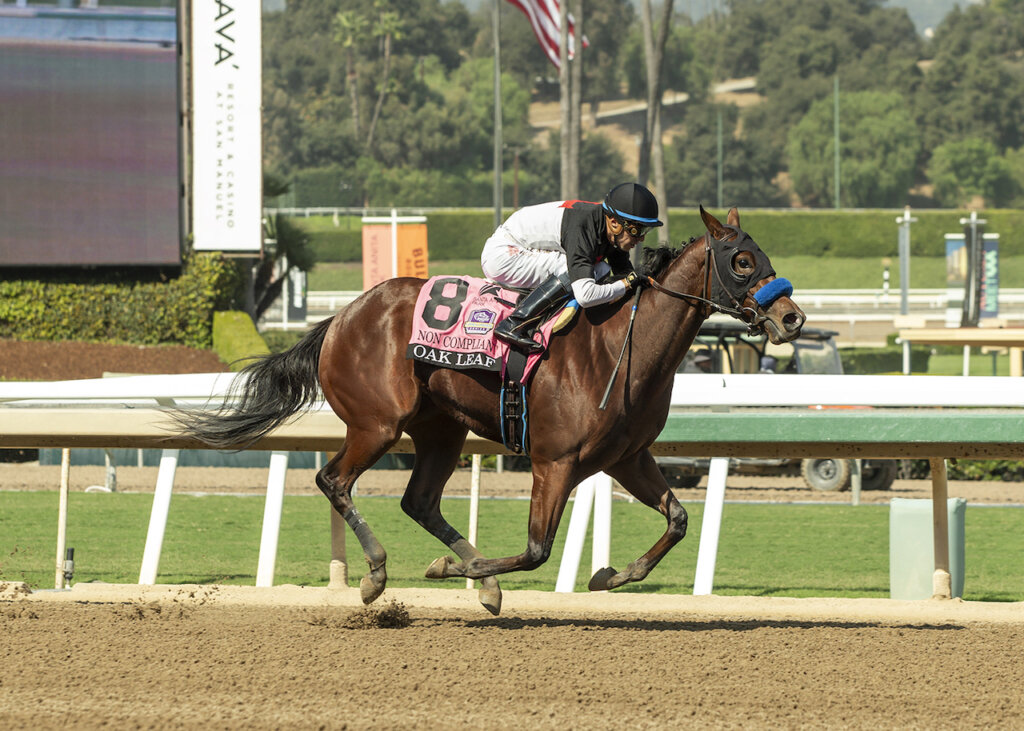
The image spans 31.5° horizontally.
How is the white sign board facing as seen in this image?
toward the camera

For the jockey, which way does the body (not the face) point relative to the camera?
to the viewer's right

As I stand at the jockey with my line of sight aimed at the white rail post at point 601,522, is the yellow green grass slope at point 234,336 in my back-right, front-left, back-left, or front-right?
front-left

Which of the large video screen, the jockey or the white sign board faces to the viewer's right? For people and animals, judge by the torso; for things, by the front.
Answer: the jockey

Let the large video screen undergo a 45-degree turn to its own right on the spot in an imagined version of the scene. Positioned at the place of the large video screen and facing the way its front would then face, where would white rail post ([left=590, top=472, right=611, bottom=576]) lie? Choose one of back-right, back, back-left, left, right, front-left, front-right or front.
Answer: front-left

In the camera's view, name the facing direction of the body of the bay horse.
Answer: to the viewer's right

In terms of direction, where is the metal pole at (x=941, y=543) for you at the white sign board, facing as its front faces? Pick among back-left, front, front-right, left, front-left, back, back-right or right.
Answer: front

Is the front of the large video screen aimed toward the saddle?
yes

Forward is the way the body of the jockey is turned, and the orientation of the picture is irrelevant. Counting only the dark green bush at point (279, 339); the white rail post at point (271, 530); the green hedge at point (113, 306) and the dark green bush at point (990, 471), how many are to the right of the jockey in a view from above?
0

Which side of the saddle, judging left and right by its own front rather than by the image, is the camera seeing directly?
right

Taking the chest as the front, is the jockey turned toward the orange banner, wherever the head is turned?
no

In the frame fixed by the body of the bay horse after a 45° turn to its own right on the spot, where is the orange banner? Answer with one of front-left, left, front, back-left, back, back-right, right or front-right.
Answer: back-left

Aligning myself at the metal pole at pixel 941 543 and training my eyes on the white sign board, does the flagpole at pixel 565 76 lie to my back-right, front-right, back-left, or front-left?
front-right

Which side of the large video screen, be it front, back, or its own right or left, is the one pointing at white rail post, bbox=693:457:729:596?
front

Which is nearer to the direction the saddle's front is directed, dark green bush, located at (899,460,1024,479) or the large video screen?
the dark green bush

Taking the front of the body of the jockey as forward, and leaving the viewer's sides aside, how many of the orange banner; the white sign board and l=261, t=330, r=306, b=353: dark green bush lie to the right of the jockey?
0

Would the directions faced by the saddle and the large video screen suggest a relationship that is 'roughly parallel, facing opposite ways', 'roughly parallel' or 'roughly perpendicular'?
roughly perpendicular

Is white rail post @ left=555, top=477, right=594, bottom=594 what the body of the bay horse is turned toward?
no
